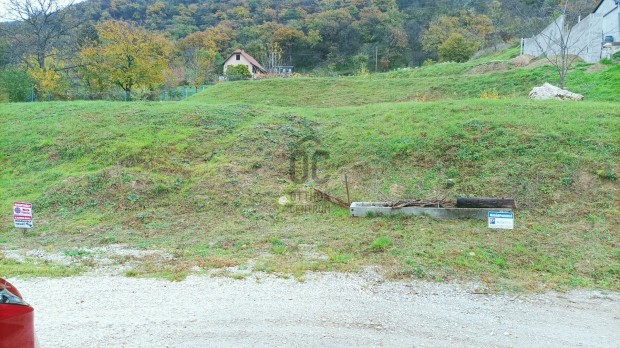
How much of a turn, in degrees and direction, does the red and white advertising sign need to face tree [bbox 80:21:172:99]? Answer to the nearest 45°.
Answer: approximately 180°

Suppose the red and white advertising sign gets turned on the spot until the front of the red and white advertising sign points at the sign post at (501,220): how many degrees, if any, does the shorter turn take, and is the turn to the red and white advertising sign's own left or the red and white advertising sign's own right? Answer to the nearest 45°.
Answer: approximately 45° to the red and white advertising sign's own left

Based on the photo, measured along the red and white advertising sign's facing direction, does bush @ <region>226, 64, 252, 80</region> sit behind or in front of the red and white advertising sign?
behind

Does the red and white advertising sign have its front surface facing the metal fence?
no

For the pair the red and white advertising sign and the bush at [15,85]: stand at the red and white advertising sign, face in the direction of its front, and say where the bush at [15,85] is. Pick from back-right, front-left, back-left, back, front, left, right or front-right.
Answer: back

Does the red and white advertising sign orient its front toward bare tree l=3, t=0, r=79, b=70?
no

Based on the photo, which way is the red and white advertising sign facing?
toward the camera

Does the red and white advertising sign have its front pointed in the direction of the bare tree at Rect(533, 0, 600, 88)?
no

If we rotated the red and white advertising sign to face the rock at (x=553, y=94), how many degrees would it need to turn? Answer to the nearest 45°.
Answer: approximately 90° to its left

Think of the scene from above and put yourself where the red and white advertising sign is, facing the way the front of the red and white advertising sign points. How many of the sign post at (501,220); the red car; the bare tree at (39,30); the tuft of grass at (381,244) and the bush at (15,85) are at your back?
2

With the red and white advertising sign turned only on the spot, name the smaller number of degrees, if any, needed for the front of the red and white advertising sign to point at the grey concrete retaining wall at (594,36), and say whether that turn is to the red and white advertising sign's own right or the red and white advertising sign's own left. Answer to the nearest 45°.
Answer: approximately 90° to the red and white advertising sign's own left

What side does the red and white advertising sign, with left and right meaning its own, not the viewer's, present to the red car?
front
